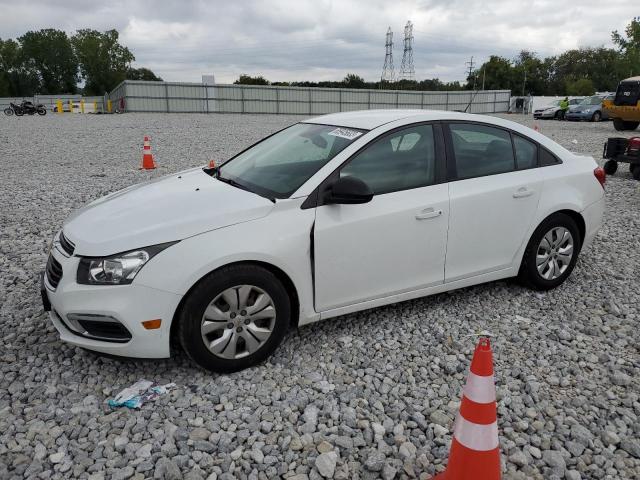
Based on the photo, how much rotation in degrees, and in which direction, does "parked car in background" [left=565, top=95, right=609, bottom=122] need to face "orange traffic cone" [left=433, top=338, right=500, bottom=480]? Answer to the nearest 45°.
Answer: approximately 45° to its left

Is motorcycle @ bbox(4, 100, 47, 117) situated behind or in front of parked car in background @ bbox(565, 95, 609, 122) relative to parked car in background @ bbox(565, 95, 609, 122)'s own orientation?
in front

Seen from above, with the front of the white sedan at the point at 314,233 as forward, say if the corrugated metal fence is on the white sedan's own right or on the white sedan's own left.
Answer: on the white sedan's own right

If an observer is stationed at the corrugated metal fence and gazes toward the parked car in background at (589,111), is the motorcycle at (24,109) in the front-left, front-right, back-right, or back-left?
back-right

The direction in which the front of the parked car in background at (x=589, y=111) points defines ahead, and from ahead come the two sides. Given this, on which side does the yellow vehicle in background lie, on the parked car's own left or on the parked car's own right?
on the parked car's own left

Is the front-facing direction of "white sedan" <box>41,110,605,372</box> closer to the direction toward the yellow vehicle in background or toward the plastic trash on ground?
the plastic trash on ground

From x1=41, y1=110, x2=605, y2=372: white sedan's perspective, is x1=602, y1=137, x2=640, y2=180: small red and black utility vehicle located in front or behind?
behind

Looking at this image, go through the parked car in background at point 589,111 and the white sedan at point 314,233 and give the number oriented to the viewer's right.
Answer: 0

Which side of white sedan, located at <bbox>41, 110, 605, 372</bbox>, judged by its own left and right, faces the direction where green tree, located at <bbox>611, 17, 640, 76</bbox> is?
back

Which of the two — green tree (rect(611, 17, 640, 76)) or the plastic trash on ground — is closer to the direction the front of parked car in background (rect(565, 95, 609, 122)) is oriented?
the plastic trash on ground

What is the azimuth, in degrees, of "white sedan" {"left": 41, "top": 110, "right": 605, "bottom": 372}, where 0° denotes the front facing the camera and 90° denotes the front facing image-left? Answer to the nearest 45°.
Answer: approximately 45°

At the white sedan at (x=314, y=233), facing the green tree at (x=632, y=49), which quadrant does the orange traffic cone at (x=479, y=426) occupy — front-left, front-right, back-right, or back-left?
back-right

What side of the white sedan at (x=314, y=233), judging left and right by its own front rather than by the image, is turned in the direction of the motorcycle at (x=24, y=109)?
right

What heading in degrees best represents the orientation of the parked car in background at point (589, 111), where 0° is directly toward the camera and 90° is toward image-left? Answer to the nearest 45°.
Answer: approximately 45°

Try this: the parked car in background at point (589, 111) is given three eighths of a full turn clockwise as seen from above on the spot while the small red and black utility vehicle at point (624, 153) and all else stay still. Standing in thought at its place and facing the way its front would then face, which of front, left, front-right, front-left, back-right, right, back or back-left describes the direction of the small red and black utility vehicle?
back

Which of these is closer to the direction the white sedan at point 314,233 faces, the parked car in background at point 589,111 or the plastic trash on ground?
the plastic trash on ground
